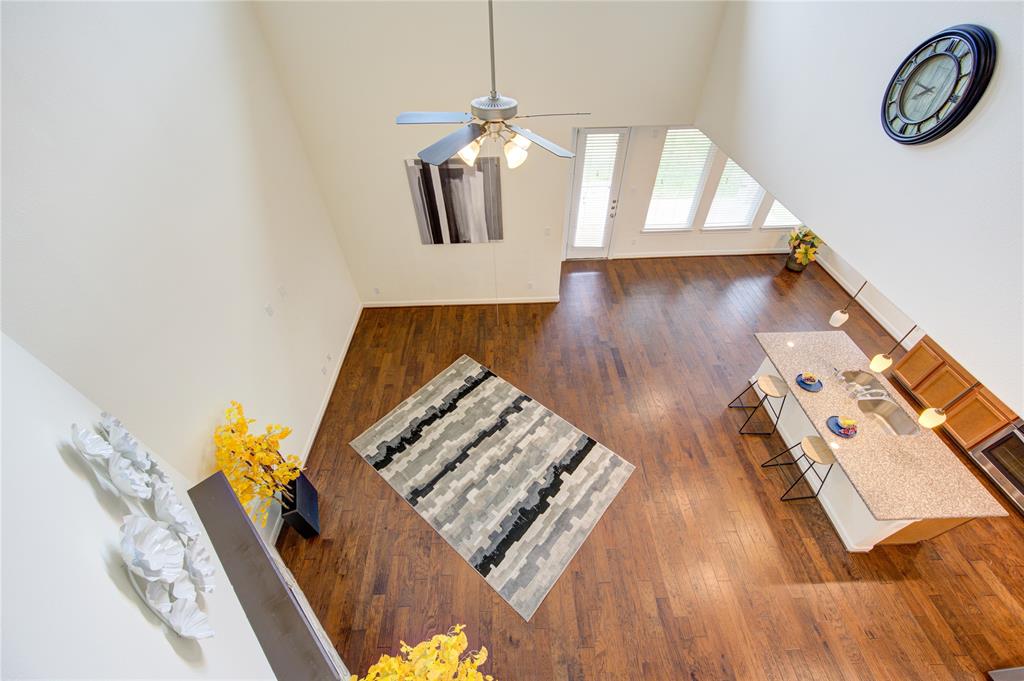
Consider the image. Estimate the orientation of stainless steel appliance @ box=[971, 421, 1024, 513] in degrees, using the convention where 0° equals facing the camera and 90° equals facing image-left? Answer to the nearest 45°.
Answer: approximately 45°

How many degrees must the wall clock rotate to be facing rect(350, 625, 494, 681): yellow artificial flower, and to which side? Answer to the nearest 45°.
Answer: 0° — it already faces it

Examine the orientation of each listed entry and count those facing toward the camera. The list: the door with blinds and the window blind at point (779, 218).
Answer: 2

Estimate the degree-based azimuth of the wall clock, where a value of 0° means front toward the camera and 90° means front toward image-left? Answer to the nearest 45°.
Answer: approximately 45°
